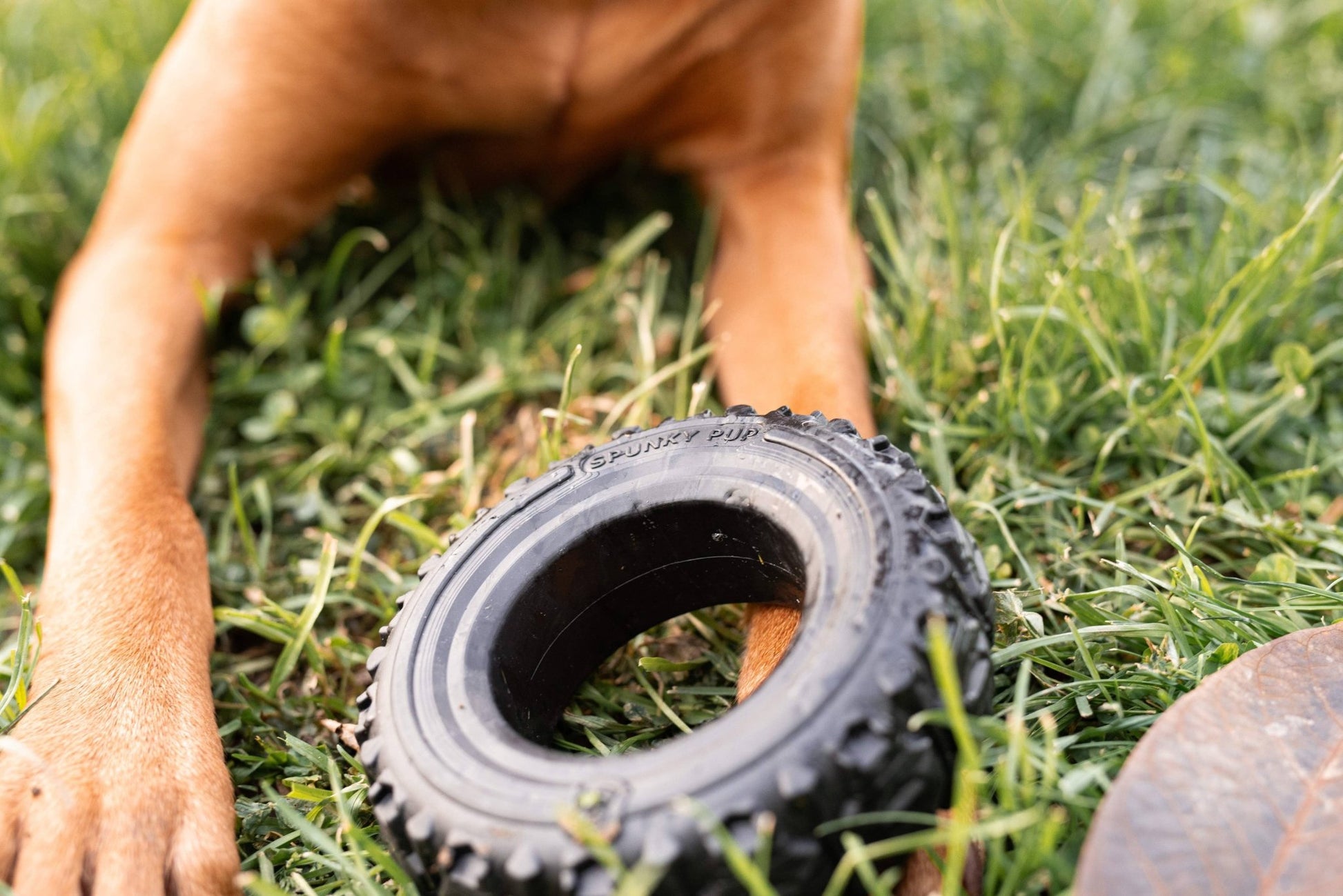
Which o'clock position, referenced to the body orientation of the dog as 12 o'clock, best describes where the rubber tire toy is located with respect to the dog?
The rubber tire toy is roughly at 12 o'clock from the dog.

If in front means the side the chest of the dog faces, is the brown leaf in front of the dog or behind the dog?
in front

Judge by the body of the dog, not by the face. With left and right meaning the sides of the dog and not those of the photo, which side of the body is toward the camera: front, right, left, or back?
front
